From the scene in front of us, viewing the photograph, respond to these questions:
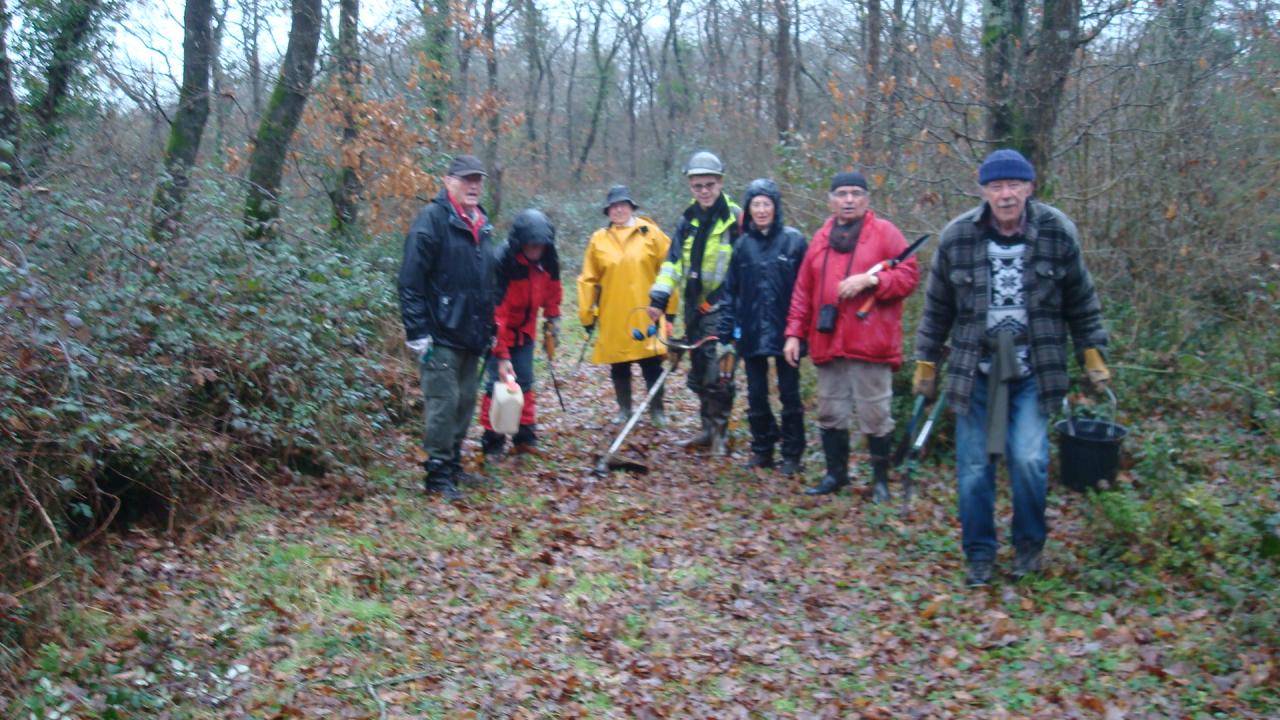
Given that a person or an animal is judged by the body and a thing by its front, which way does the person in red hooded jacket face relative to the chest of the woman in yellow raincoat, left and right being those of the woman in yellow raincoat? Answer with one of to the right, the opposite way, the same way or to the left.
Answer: the same way

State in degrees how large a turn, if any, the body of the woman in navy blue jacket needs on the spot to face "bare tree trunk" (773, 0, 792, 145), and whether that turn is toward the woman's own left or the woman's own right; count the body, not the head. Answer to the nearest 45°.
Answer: approximately 180°

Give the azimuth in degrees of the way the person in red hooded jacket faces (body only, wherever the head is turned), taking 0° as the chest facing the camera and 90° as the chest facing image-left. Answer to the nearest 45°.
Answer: approximately 0°

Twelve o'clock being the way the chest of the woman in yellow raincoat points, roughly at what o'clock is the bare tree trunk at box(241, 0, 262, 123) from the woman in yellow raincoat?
The bare tree trunk is roughly at 4 o'clock from the woman in yellow raincoat.

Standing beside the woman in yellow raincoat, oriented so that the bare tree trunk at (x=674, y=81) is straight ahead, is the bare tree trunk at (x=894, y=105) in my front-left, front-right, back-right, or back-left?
front-right

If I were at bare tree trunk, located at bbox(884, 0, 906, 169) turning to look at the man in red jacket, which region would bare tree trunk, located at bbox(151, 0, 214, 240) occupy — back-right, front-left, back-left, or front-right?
front-right

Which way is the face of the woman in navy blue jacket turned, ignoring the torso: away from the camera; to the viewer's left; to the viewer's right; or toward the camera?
toward the camera

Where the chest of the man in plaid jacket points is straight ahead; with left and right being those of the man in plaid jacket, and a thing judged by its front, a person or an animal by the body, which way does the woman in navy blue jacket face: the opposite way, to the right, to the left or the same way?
the same way

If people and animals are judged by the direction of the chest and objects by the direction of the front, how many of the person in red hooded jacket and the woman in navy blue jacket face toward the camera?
2

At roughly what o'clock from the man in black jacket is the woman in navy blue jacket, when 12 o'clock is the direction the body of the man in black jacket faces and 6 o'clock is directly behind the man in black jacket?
The woman in navy blue jacket is roughly at 10 o'clock from the man in black jacket.

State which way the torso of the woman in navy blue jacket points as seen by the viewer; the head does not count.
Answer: toward the camera

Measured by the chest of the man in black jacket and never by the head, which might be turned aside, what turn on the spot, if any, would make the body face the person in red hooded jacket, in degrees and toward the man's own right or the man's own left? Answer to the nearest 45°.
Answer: approximately 90° to the man's own left

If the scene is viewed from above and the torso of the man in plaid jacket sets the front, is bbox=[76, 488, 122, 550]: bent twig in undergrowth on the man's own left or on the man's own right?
on the man's own right

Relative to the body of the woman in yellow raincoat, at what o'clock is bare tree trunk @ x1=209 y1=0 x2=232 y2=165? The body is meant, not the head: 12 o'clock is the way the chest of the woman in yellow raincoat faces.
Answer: The bare tree trunk is roughly at 4 o'clock from the woman in yellow raincoat.

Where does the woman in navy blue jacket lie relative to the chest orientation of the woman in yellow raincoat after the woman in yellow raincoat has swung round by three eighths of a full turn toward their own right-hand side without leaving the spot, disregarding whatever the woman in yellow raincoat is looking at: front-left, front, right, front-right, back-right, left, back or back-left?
back

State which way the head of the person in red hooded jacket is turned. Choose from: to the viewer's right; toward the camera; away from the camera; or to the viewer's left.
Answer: toward the camera

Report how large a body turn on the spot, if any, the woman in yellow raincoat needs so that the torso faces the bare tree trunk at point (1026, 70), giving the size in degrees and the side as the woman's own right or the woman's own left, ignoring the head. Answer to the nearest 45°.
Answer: approximately 90° to the woman's own left

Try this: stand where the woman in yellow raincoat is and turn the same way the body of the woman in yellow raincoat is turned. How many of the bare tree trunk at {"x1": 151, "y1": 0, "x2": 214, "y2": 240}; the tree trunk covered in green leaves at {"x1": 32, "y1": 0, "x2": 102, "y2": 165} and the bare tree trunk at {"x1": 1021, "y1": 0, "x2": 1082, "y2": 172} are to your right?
2
